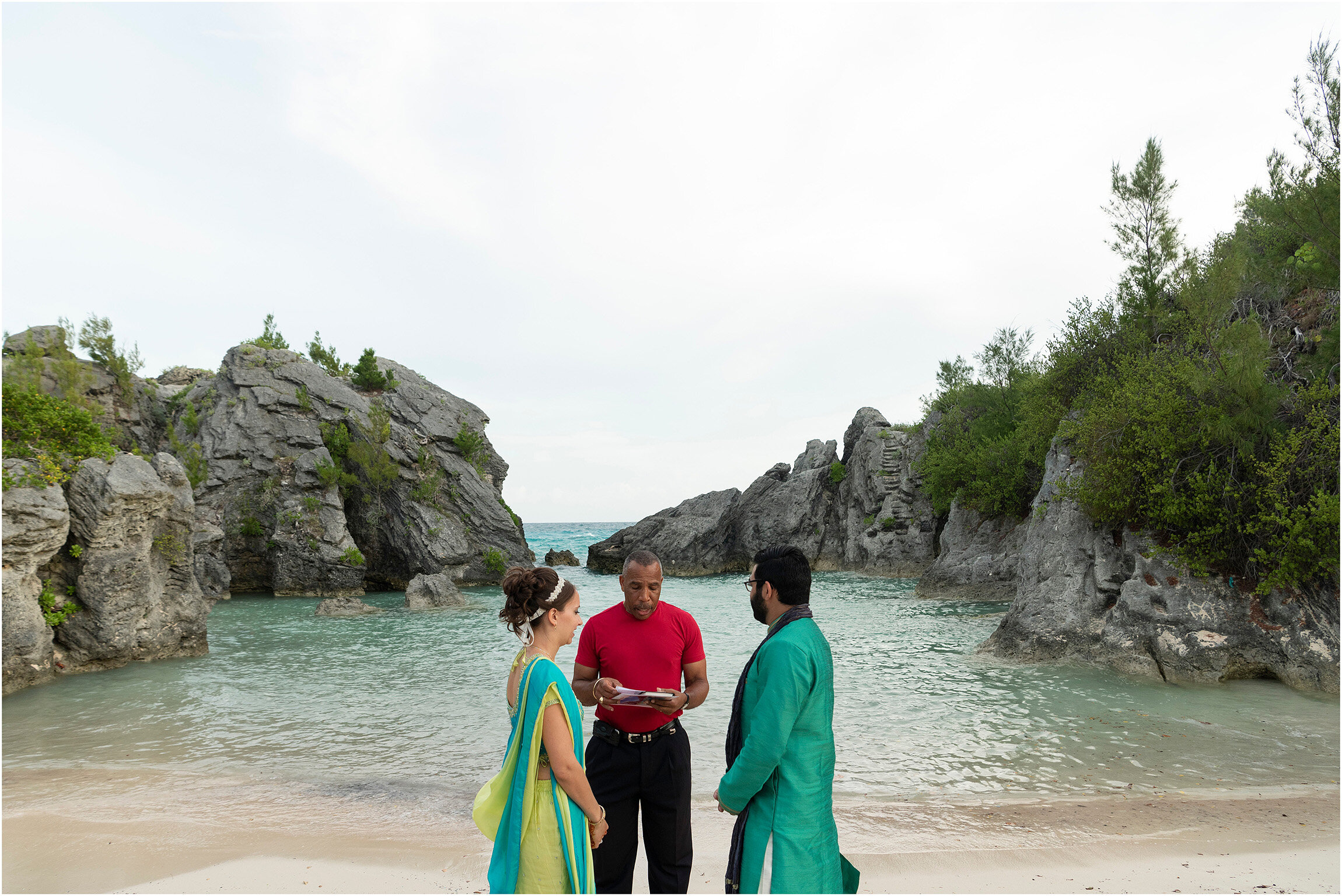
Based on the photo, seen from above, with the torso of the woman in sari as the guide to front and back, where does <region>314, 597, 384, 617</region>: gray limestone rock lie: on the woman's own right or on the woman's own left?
on the woman's own left

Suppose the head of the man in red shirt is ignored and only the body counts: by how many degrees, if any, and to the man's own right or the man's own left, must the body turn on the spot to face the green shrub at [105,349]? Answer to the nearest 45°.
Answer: approximately 135° to the man's own right

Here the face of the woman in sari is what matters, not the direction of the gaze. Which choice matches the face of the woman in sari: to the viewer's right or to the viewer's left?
to the viewer's right

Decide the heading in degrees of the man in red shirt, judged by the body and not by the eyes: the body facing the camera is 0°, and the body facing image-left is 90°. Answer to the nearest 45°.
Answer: approximately 0°

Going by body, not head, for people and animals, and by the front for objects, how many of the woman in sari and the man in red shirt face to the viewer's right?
1

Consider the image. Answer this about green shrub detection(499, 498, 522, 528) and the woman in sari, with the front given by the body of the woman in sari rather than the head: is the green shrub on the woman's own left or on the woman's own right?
on the woman's own left

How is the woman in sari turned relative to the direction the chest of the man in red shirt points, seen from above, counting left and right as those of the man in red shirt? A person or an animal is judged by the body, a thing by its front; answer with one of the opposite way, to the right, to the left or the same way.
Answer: to the left

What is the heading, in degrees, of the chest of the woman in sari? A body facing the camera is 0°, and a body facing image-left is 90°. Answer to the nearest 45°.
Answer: approximately 270°

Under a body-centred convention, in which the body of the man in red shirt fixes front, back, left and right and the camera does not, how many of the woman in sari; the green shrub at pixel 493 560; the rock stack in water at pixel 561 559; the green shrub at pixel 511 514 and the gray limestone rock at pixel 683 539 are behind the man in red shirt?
4

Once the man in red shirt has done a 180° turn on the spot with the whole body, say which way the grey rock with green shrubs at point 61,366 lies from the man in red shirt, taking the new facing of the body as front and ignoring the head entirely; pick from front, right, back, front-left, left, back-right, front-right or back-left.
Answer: front-left

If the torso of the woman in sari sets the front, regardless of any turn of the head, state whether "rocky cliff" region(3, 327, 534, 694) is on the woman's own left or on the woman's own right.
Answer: on the woman's own left
